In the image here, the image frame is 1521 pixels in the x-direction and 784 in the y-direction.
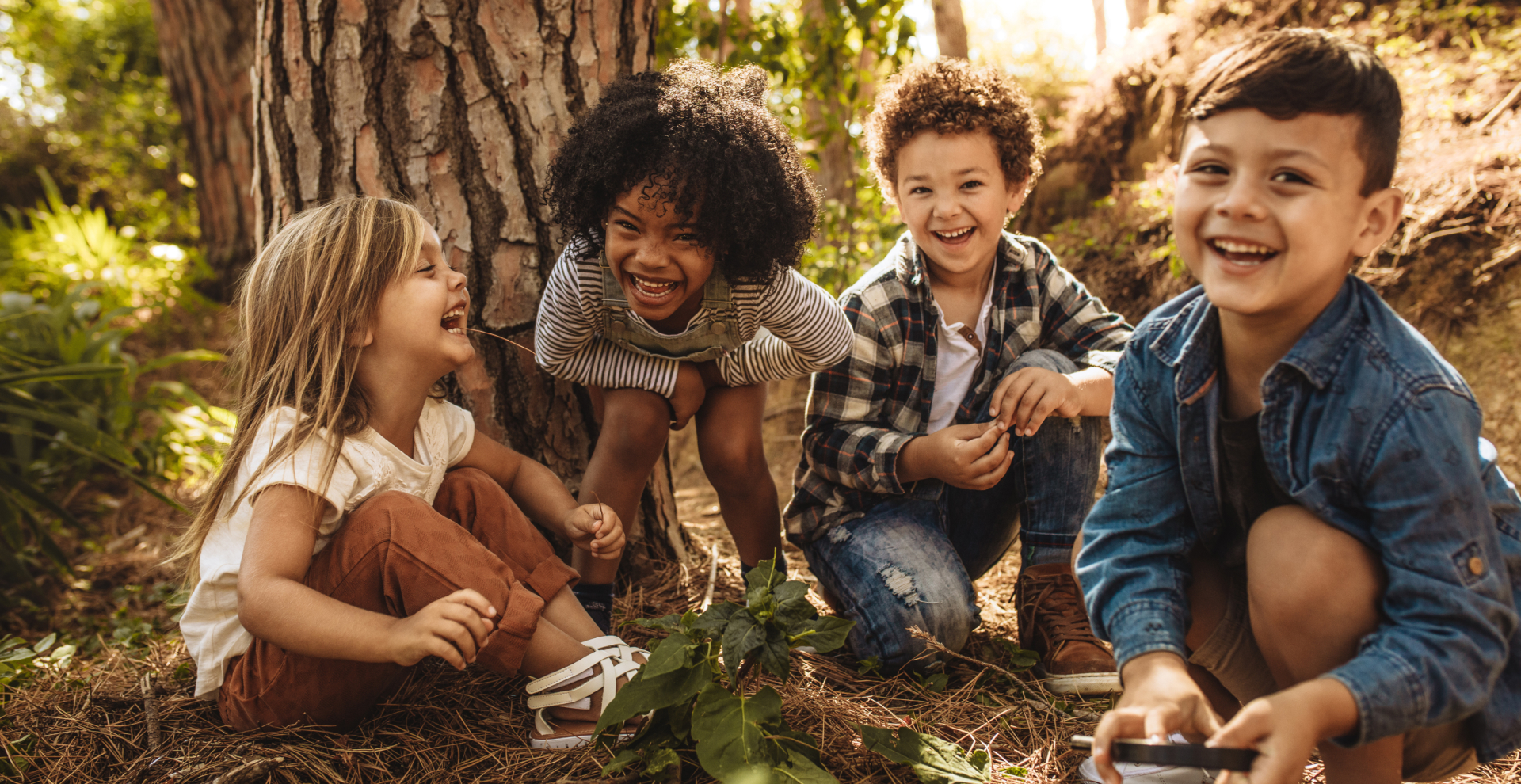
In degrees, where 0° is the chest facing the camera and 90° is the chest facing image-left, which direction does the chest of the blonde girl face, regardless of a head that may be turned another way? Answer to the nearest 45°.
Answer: approximately 315°

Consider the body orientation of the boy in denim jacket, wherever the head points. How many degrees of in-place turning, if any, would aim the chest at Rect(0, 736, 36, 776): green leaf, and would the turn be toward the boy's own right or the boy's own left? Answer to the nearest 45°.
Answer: approximately 45° to the boy's own right

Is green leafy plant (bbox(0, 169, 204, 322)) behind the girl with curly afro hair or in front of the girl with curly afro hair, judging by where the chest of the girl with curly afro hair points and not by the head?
behind

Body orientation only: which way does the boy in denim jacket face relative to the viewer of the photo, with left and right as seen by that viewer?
facing the viewer and to the left of the viewer

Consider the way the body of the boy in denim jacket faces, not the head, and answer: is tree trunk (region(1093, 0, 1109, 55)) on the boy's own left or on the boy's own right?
on the boy's own right

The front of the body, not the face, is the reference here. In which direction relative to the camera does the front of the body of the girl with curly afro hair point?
toward the camera

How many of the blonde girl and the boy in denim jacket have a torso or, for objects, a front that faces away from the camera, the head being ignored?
0

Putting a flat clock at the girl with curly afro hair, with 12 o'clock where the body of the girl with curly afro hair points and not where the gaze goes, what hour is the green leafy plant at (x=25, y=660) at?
The green leafy plant is roughly at 3 o'clock from the girl with curly afro hair.

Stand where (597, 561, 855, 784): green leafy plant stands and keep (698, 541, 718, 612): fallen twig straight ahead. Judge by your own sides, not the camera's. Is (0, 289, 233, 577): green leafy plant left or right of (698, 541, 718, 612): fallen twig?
left

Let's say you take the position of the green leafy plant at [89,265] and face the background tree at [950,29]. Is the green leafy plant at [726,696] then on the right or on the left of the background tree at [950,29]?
right

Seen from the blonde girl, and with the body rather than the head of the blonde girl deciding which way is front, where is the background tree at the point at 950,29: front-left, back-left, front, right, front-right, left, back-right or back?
left

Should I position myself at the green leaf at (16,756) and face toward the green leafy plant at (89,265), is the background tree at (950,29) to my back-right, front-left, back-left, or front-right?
front-right

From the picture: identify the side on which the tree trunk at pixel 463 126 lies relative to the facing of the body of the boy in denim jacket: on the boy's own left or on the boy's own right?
on the boy's own right

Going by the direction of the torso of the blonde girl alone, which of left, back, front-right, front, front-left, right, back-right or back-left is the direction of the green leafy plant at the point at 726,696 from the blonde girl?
front

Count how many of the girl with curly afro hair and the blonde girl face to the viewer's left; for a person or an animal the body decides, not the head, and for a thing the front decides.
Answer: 0
